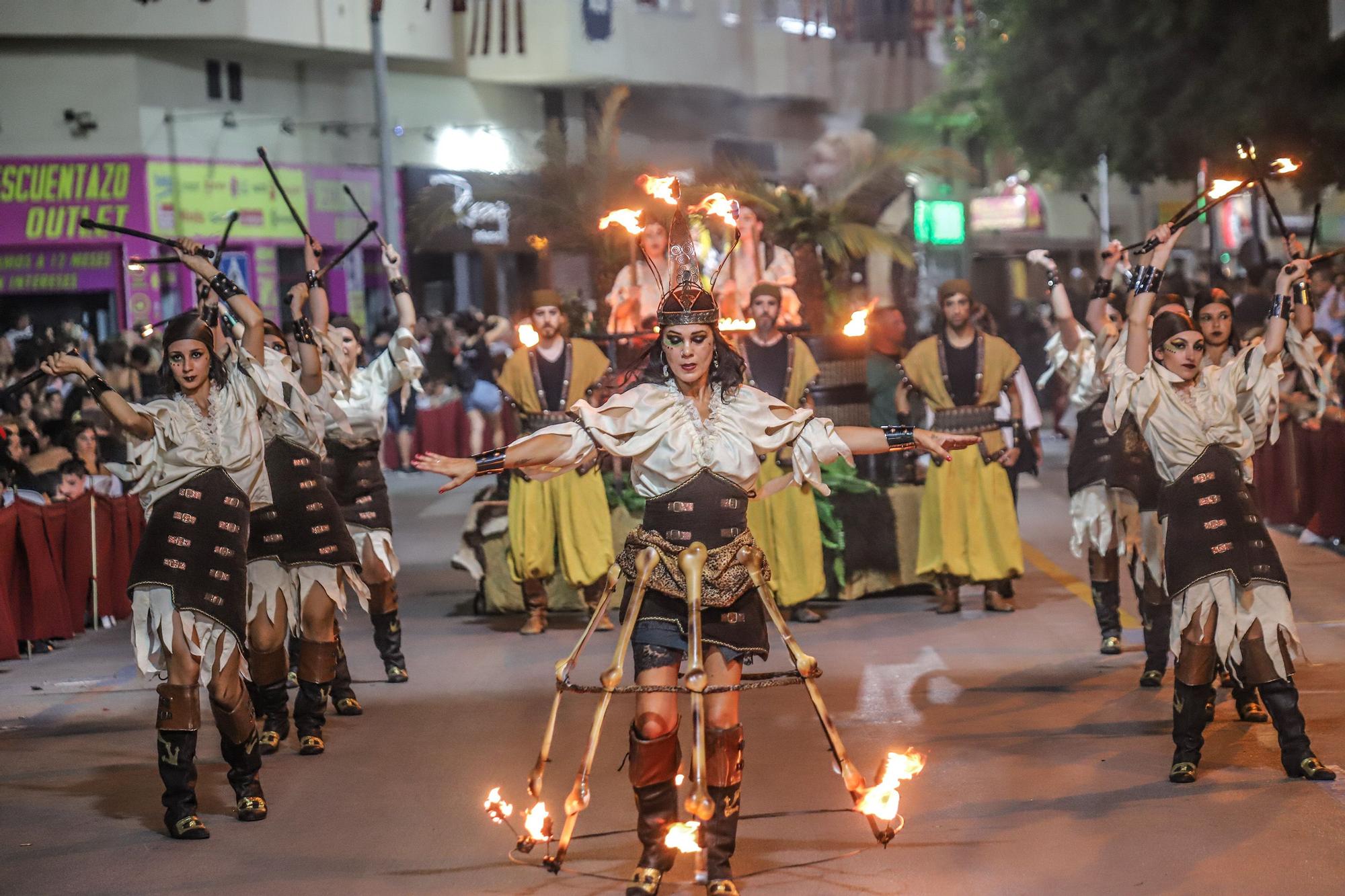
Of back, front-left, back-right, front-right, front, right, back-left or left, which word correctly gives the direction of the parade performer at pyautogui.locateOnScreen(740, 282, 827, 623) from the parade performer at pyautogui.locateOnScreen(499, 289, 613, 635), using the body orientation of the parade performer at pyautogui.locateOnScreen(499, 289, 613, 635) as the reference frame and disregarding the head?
left

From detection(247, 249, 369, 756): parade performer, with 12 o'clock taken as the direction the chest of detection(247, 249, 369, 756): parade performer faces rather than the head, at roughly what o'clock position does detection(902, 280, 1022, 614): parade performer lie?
detection(902, 280, 1022, 614): parade performer is roughly at 8 o'clock from detection(247, 249, 369, 756): parade performer.

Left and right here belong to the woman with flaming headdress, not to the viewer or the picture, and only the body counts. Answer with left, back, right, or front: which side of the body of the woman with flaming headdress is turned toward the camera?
front

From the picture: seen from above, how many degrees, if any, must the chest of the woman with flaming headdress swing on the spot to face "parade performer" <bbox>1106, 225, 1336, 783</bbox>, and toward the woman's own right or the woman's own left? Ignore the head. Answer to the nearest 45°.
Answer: approximately 135° to the woman's own left

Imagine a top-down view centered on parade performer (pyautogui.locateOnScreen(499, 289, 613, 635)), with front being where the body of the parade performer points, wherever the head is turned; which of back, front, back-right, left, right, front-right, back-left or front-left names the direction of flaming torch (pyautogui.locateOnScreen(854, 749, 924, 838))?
front

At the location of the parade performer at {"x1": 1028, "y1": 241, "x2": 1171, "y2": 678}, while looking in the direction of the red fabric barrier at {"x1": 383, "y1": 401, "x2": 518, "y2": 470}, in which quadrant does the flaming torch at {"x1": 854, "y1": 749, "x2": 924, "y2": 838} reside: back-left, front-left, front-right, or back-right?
back-left

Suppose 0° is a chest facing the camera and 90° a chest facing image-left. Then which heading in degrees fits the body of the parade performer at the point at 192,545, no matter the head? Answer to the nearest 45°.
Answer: approximately 0°

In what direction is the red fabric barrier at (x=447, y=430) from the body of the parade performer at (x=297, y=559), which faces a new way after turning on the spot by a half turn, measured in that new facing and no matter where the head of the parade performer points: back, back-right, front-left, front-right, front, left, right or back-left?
front

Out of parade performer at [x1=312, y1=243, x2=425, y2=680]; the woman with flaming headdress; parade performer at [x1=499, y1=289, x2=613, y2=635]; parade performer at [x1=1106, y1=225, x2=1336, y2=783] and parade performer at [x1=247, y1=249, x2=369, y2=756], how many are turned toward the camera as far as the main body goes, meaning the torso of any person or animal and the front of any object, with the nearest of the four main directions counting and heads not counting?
5

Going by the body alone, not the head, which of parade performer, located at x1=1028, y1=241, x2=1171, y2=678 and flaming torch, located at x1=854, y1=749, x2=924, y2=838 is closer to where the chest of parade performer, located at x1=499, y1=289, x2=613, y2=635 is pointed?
the flaming torch

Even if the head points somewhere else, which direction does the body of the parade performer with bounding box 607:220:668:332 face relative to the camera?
toward the camera

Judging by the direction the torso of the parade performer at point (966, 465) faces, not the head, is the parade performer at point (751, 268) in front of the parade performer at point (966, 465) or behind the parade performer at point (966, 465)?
behind

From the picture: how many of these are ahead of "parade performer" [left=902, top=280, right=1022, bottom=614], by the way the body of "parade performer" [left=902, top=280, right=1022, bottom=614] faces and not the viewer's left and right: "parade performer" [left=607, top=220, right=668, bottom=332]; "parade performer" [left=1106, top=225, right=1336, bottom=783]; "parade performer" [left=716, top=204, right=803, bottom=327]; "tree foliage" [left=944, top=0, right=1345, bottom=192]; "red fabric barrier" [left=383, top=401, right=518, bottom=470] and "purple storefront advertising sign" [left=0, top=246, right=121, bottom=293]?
1

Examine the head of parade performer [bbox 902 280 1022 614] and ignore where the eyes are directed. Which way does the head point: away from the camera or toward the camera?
toward the camera

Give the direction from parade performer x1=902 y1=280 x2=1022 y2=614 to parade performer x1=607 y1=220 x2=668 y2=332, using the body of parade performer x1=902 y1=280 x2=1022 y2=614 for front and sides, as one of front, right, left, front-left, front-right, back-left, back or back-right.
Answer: back-right

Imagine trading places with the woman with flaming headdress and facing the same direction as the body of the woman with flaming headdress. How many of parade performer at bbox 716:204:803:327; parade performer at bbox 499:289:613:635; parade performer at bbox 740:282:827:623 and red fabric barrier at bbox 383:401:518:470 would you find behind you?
4
